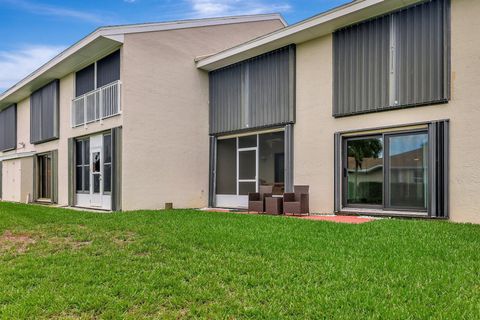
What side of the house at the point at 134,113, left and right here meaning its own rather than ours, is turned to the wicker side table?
left

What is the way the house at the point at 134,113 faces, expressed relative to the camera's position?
facing the viewer and to the left of the viewer
